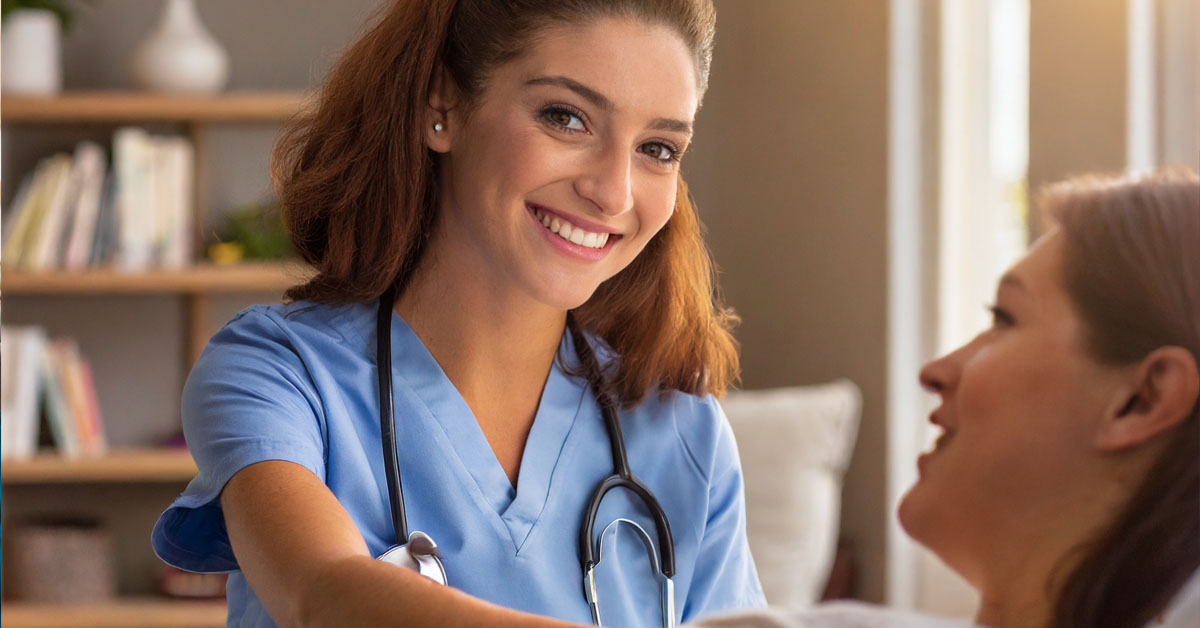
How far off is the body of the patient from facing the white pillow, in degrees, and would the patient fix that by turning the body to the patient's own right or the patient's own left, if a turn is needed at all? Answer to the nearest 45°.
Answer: approximately 90° to the patient's own right

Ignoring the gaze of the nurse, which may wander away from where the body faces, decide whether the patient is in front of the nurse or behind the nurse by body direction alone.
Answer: in front

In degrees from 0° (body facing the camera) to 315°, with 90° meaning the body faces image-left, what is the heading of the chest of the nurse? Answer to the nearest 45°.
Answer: approximately 315°

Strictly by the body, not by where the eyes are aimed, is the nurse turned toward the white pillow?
no

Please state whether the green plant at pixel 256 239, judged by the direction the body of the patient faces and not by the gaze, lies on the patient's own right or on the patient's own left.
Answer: on the patient's own right

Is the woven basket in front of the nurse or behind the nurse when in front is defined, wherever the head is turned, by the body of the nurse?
behind

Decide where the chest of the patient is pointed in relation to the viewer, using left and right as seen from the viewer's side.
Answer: facing to the left of the viewer

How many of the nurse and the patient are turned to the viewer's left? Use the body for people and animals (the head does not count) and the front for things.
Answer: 1

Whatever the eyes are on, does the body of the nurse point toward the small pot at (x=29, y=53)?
no

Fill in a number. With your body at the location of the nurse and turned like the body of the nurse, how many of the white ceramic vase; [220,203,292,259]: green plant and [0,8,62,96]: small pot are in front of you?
0

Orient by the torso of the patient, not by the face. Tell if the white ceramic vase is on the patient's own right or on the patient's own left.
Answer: on the patient's own right

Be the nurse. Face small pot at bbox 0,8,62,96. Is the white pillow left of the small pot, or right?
right

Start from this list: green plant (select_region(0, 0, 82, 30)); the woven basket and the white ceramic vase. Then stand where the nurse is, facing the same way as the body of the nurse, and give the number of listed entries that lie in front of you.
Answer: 0

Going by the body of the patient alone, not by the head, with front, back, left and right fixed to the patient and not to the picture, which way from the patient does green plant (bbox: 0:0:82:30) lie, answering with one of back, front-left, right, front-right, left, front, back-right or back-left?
front-right
